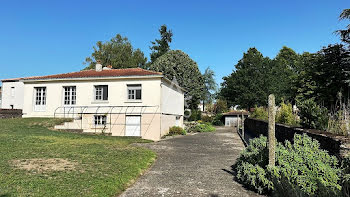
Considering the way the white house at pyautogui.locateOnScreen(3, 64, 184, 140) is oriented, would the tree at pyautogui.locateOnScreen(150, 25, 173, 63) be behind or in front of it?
behind

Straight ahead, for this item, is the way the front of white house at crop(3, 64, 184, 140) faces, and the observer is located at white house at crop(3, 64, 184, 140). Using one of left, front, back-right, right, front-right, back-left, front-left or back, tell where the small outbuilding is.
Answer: back-left

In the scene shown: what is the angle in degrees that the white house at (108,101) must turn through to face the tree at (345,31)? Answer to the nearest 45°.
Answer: approximately 90° to its left

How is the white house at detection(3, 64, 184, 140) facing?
toward the camera

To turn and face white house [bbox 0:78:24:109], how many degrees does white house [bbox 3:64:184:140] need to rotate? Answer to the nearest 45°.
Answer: approximately 135° to its right

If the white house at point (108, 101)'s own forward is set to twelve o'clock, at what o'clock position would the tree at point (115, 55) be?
The tree is roughly at 6 o'clock from the white house.

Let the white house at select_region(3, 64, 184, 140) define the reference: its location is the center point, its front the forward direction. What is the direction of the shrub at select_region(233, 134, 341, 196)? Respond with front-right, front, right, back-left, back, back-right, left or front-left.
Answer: front

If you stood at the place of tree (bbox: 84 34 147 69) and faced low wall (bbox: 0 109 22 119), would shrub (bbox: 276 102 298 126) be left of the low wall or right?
left
